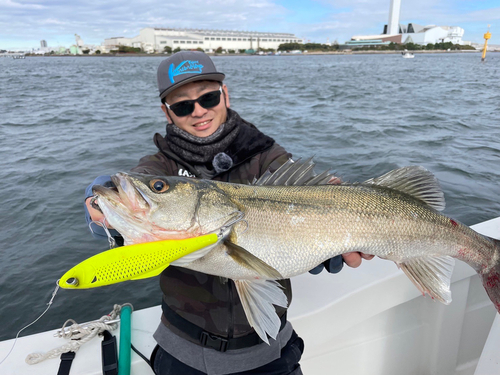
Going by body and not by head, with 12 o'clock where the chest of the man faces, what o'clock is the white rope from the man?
The white rope is roughly at 3 o'clock from the man.

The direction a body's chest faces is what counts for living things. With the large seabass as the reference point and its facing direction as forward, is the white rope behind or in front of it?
in front

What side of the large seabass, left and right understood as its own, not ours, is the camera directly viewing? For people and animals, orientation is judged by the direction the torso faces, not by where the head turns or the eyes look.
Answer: left

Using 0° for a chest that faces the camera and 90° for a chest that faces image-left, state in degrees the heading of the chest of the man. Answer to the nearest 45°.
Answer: approximately 0°
